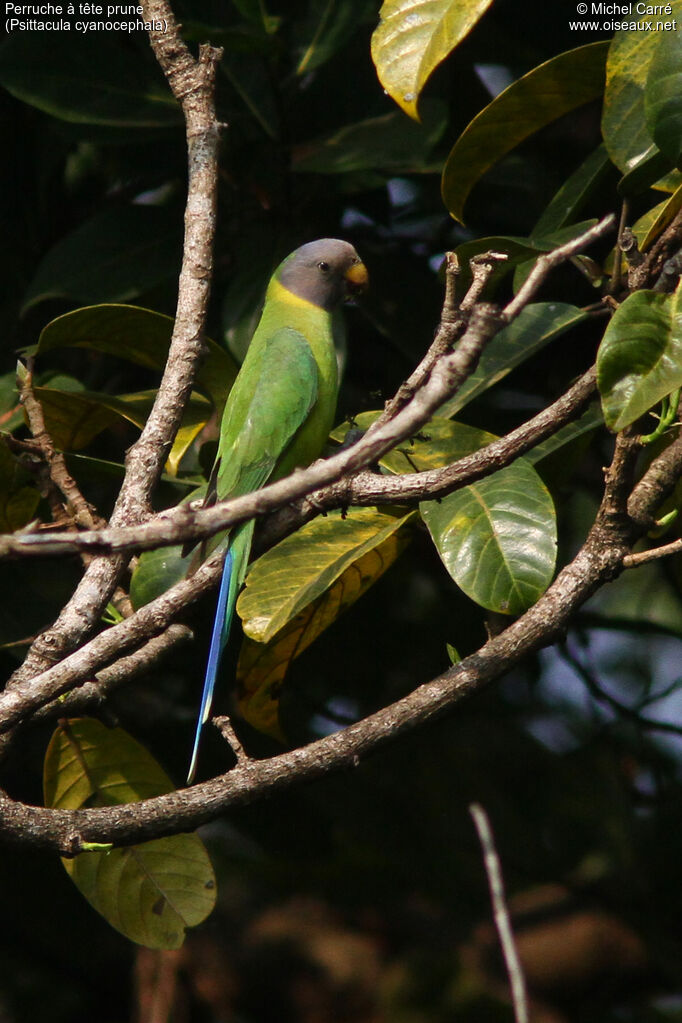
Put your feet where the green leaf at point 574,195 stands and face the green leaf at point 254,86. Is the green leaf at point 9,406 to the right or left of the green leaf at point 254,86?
left

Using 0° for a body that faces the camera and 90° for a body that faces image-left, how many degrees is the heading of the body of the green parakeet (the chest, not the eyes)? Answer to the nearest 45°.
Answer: approximately 270°

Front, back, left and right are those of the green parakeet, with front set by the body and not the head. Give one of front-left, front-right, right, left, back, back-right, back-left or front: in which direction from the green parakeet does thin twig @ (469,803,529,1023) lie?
right
